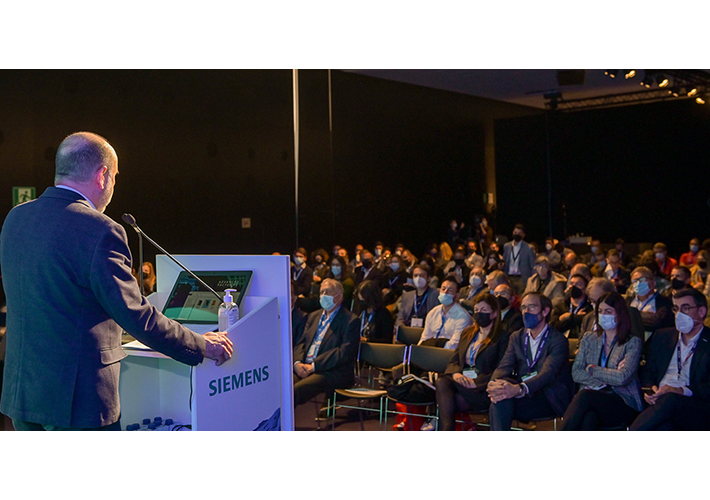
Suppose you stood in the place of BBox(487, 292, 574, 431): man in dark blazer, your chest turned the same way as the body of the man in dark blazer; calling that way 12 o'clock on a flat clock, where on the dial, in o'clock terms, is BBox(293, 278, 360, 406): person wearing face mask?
The person wearing face mask is roughly at 2 o'clock from the man in dark blazer.

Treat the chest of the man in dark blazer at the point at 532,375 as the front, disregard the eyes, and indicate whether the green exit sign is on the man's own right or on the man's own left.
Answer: on the man's own right

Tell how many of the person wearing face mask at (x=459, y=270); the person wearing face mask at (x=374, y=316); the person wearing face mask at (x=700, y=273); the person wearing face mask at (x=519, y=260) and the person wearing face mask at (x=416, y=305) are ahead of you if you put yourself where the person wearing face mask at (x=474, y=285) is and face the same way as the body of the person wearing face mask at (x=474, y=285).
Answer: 2

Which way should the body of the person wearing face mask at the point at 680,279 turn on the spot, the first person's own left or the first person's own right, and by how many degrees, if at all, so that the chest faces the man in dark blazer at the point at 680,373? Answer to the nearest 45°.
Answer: approximately 45° to the first person's own left

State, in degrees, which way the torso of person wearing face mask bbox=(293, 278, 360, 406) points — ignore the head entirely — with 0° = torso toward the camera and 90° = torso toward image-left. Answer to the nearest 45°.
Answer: approximately 45°

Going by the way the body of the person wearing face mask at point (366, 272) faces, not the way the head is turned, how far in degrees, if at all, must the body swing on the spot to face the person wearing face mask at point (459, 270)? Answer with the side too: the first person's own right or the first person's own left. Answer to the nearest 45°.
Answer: approximately 135° to the first person's own left

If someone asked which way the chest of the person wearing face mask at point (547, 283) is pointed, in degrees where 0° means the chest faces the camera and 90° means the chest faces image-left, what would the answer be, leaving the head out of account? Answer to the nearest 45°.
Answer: approximately 45°
